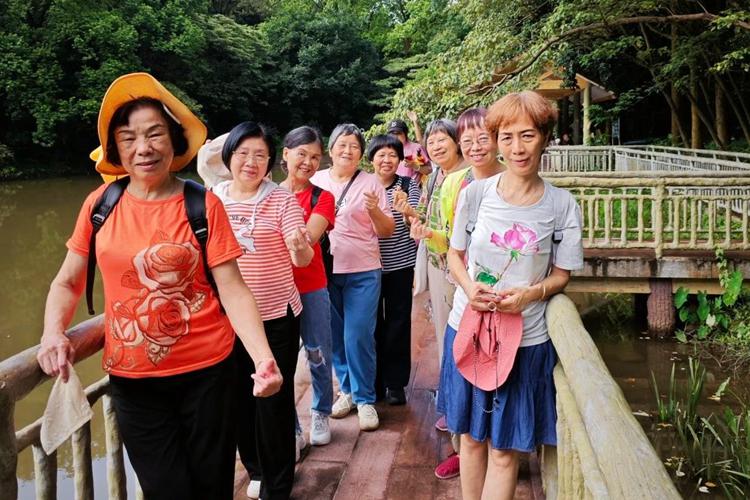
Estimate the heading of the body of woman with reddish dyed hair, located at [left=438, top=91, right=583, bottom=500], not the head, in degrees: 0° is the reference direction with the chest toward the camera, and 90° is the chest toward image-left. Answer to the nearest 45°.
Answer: approximately 0°

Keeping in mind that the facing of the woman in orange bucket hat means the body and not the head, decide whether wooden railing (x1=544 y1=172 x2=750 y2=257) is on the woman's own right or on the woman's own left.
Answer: on the woman's own left

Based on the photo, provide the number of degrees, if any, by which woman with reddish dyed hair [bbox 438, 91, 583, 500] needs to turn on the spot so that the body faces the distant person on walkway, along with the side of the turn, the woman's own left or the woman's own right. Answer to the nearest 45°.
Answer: approximately 180°

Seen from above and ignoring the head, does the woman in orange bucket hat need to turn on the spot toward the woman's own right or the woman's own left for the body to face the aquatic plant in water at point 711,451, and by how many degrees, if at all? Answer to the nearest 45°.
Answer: approximately 90° to the woman's own left

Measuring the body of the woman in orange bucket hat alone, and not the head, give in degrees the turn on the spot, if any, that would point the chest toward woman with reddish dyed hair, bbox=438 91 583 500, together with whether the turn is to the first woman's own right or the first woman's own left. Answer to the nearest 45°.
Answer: approximately 90° to the first woman's own left

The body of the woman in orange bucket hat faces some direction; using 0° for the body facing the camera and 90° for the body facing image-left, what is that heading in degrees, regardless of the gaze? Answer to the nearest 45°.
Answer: approximately 0°

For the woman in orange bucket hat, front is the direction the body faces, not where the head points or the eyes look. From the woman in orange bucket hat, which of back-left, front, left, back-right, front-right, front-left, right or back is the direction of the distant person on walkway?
back-left

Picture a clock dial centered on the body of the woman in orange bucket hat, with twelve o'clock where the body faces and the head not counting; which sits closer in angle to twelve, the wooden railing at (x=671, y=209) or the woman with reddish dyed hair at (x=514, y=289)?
the woman with reddish dyed hair

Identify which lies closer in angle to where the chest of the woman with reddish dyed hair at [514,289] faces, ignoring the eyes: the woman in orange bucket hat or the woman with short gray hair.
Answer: the woman in orange bucket hat

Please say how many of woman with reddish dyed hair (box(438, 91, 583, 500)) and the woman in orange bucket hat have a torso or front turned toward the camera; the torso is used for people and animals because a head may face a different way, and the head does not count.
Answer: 2

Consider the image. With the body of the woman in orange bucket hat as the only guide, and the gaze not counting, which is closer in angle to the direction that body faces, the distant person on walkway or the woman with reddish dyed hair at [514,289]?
the woman with reddish dyed hair

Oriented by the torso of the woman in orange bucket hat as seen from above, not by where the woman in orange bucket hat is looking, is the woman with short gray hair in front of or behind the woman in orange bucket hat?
behind

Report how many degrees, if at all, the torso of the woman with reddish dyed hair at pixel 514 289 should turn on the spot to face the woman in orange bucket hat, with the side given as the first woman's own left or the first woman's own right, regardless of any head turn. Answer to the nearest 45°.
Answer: approximately 45° to the first woman's own right
